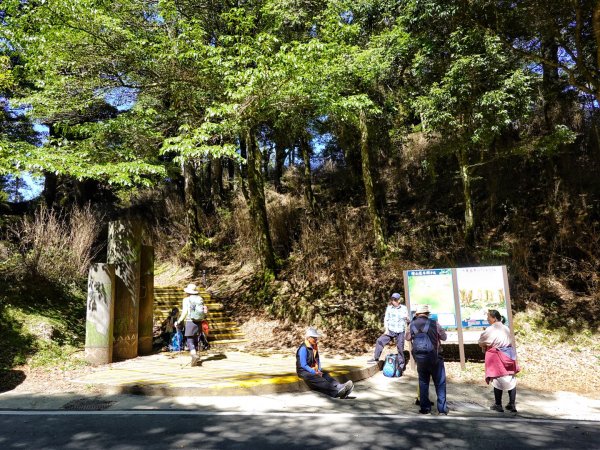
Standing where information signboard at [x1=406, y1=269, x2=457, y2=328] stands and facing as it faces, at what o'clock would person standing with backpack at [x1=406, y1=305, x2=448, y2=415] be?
The person standing with backpack is roughly at 12 o'clock from the information signboard.

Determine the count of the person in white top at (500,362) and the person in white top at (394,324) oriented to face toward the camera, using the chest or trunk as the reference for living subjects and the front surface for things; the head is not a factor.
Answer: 1

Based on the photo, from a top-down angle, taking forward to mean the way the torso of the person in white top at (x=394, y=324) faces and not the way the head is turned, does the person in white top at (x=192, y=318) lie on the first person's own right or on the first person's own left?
on the first person's own right

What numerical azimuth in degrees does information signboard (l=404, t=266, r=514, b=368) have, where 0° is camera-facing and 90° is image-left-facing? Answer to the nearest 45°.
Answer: approximately 0°

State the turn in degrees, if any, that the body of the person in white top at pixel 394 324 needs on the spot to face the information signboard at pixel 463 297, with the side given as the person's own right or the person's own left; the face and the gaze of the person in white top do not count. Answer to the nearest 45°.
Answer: approximately 90° to the person's own left

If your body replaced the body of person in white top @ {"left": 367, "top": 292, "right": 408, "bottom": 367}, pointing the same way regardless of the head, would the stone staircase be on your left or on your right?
on your right

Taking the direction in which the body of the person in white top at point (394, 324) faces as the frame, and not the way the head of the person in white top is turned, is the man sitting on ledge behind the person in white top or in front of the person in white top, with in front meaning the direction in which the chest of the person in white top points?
in front

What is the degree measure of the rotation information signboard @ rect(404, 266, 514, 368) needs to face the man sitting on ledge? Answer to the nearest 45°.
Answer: approximately 45° to its right
